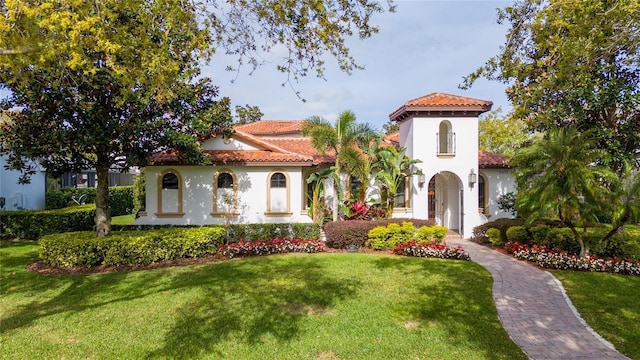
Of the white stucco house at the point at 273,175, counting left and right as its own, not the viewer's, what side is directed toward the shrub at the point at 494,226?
left

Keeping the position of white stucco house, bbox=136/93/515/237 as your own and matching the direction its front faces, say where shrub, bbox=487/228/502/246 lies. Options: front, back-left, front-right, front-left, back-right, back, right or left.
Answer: left

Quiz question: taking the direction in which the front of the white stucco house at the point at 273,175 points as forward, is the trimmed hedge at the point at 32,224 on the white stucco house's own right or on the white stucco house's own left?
on the white stucco house's own right

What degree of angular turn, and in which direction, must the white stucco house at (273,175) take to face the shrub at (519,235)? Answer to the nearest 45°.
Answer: approximately 90° to its left

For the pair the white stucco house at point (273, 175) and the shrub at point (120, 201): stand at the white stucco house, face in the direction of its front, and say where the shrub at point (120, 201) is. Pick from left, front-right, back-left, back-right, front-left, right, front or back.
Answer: back-right

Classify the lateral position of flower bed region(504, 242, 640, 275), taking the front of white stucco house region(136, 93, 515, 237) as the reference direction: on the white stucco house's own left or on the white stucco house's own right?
on the white stucco house's own left

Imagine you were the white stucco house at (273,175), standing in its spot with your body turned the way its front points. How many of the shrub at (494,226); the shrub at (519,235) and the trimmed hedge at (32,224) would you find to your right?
1

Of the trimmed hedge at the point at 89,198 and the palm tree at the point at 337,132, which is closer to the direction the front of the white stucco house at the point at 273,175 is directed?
the palm tree

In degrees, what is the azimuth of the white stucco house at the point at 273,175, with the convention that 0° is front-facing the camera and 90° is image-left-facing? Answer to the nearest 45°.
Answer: approximately 0°
